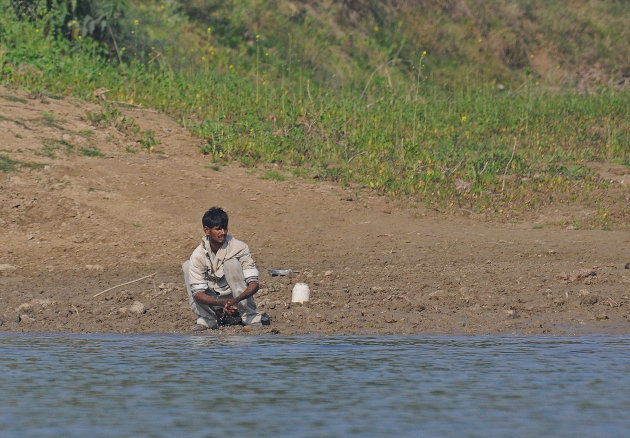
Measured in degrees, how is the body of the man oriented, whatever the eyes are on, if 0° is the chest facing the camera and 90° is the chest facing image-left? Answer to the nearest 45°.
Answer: approximately 0°

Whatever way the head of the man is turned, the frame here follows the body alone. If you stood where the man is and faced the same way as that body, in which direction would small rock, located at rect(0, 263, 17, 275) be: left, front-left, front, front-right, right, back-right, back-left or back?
back-right

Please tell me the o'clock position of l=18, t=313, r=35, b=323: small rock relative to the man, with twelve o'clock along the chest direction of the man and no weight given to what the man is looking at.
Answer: The small rock is roughly at 4 o'clock from the man.

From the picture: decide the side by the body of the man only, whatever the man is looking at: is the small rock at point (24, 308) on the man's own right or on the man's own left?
on the man's own right

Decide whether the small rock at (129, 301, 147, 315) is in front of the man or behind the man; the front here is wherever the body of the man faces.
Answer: behind

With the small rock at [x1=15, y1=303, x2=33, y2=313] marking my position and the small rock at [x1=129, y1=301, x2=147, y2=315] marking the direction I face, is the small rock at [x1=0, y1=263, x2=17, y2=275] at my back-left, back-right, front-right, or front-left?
back-left
